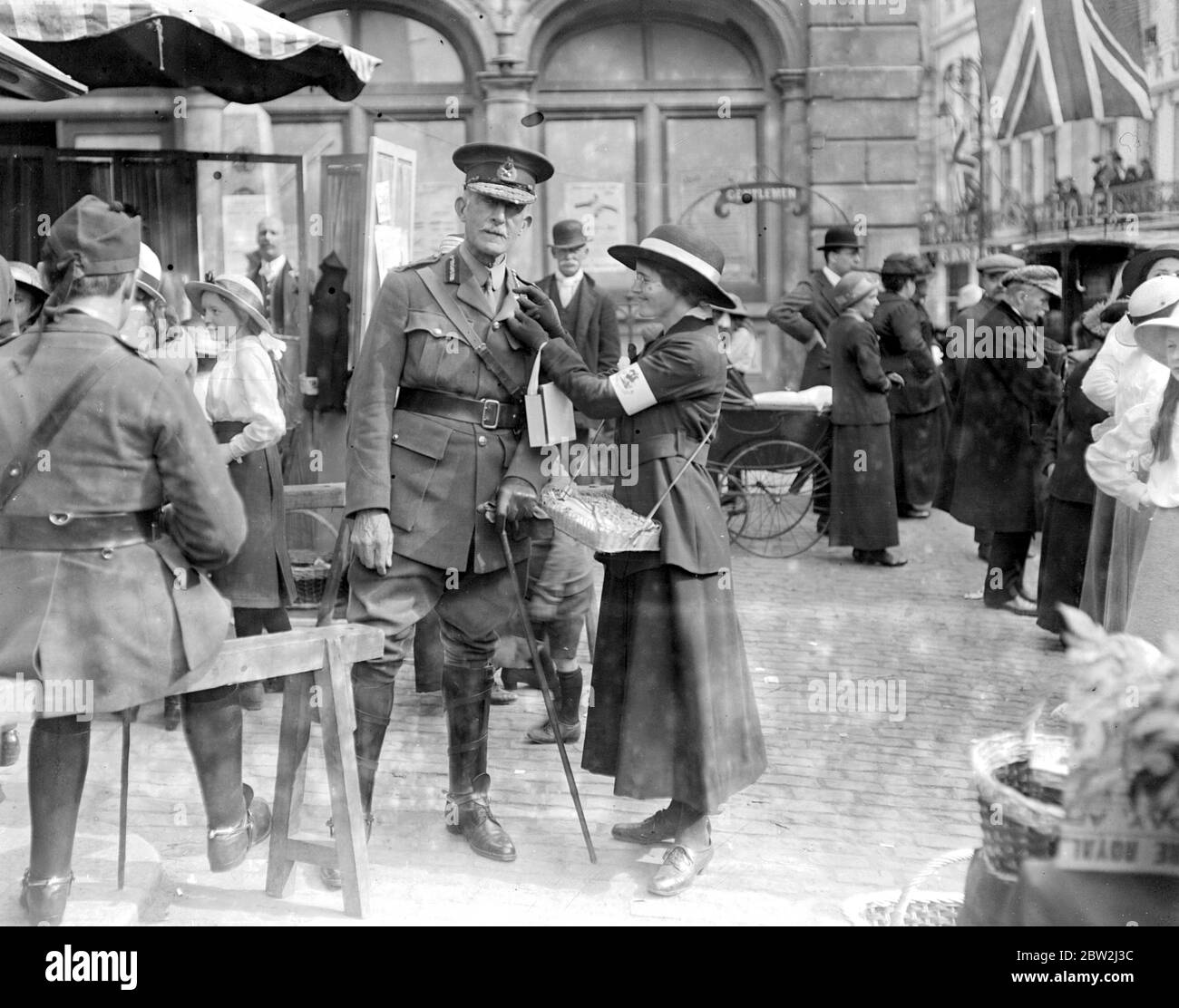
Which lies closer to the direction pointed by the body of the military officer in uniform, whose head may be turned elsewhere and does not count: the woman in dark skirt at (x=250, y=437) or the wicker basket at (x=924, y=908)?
the wicker basket

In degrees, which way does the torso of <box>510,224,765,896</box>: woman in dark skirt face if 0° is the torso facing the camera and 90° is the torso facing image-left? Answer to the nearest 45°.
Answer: approximately 90°

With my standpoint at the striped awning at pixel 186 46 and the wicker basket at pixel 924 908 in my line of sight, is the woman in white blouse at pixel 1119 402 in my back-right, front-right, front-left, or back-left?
front-left

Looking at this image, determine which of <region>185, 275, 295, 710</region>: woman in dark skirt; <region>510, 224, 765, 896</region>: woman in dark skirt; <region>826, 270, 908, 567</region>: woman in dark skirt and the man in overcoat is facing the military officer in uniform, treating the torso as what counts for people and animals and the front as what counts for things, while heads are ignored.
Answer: <region>510, 224, 765, 896</region>: woman in dark skirt

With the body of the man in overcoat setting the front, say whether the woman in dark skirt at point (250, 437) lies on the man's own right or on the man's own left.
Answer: on the man's own right

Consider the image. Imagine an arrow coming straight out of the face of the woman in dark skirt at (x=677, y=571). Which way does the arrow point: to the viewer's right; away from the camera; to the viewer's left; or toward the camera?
to the viewer's left

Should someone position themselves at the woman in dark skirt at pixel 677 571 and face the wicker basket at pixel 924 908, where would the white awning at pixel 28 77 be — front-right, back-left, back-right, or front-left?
back-right

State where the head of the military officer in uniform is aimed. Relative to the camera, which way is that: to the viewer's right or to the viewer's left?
to the viewer's right

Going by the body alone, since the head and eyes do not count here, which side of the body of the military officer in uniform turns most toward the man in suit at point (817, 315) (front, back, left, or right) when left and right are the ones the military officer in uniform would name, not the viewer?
left
